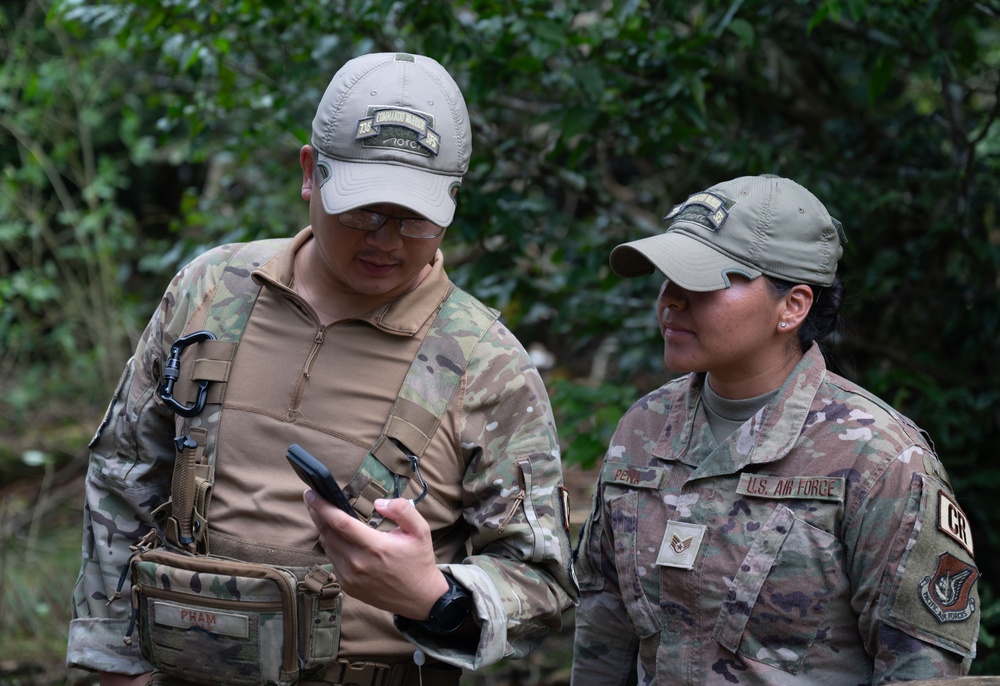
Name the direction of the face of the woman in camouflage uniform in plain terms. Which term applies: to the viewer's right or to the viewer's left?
to the viewer's left

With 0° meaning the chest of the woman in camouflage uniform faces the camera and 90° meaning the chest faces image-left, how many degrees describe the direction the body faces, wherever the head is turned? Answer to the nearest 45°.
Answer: approximately 45°

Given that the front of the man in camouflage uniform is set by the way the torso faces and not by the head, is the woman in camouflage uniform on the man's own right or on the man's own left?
on the man's own left

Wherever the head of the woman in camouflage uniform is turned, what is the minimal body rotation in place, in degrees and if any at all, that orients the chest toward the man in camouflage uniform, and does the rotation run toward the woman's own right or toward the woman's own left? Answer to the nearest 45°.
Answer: approximately 45° to the woman's own right
